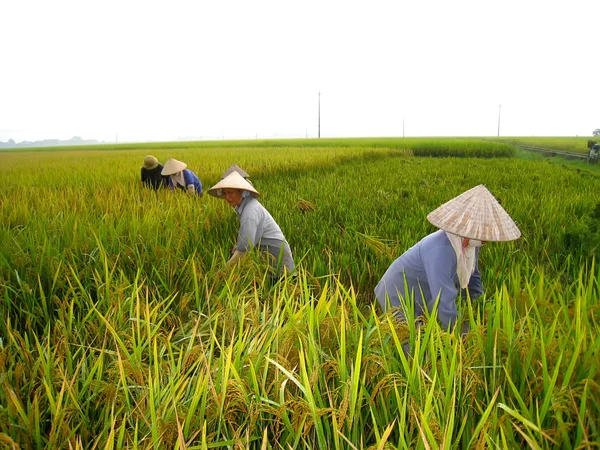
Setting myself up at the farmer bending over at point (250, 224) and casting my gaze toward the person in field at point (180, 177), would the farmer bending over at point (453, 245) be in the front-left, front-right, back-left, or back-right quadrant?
back-right

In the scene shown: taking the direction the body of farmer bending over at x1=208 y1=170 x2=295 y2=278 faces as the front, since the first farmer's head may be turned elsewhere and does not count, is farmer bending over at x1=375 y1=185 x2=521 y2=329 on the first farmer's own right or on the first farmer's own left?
on the first farmer's own left

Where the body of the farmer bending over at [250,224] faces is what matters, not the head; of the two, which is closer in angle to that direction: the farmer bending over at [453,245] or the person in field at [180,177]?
the person in field

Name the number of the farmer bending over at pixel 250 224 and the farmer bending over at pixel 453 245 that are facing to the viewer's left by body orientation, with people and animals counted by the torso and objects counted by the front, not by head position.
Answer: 1

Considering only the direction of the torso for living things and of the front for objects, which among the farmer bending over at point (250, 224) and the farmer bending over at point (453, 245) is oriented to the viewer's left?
the farmer bending over at point (250, 224)

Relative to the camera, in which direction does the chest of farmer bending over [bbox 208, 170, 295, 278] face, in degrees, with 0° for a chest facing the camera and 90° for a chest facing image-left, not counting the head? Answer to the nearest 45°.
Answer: approximately 90°

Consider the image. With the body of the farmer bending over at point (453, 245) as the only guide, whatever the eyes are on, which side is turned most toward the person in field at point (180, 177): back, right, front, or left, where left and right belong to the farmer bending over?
back

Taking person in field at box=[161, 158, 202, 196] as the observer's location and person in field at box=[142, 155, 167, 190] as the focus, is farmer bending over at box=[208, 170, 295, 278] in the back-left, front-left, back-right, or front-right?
back-left

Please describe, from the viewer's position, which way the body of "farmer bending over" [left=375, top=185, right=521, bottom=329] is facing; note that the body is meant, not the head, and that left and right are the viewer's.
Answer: facing the viewer and to the right of the viewer

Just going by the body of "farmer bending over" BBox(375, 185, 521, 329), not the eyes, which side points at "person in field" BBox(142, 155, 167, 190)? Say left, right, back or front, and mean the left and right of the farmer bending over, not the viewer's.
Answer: back

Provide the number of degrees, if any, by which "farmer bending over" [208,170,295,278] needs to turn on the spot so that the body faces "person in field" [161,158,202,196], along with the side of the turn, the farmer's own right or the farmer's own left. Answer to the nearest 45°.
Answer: approximately 90° to the farmer's own right
